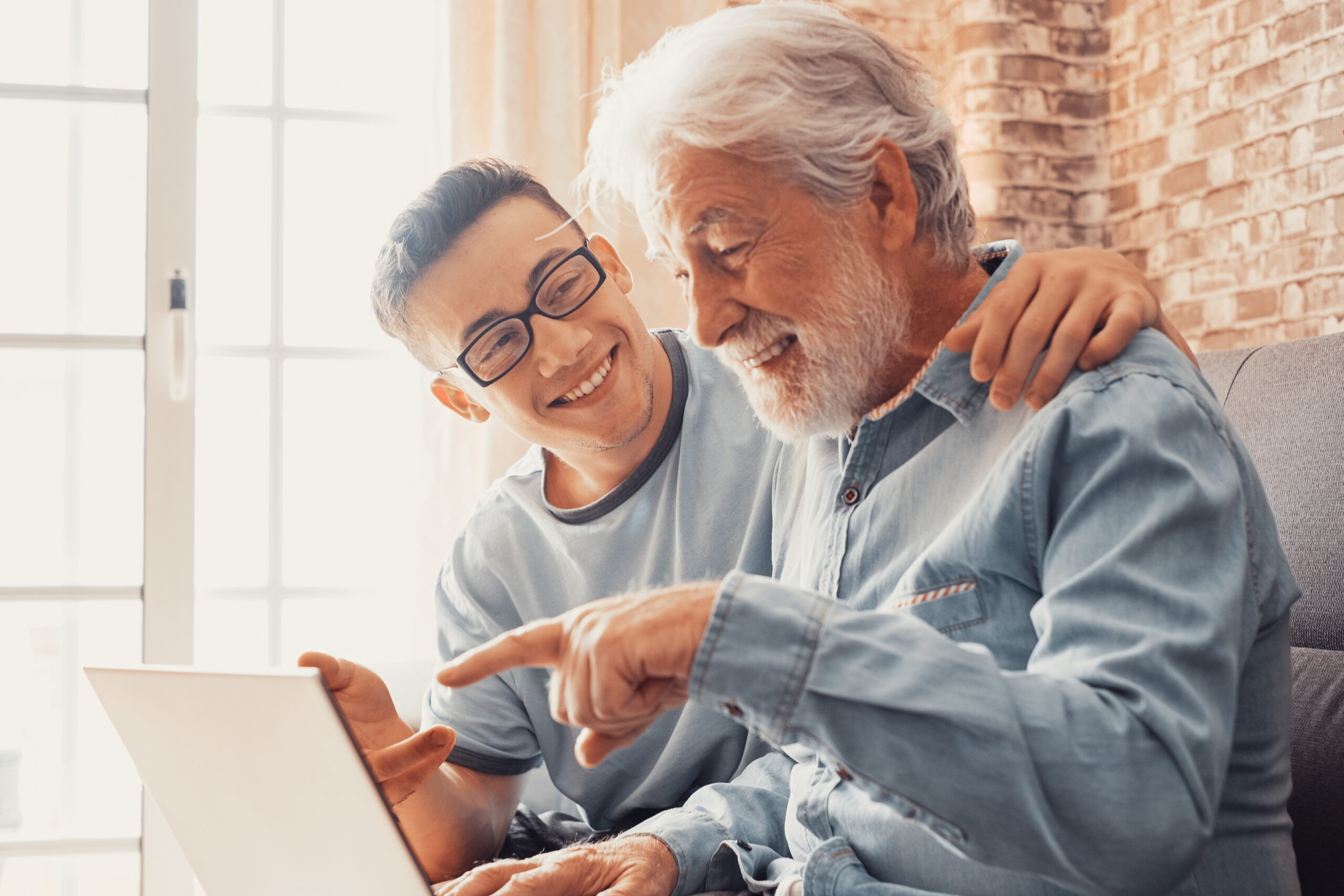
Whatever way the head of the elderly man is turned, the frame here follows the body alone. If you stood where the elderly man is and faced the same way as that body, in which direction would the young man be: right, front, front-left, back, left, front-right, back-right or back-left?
right

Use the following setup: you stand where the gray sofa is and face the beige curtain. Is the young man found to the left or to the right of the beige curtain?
left

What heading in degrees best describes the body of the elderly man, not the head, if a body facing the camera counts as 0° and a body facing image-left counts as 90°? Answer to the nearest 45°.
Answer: approximately 45°

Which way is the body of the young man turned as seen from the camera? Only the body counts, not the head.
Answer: toward the camera

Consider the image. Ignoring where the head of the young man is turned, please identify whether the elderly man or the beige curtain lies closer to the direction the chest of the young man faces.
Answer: the elderly man

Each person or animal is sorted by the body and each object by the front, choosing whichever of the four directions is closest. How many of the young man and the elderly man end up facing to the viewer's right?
0

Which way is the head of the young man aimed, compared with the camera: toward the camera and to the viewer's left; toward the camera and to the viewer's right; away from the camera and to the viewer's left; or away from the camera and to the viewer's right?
toward the camera and to the viewer's right

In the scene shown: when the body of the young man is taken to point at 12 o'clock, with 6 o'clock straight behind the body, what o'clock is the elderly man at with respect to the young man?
The elderly man is roughly at 11 o'clock from the young man.

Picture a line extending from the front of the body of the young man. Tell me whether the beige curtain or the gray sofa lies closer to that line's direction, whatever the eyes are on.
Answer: the gray sofa

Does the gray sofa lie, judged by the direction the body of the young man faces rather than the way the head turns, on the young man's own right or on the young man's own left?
on the young man's own left

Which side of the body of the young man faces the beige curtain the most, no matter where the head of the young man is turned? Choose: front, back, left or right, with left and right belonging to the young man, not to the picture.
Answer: back
